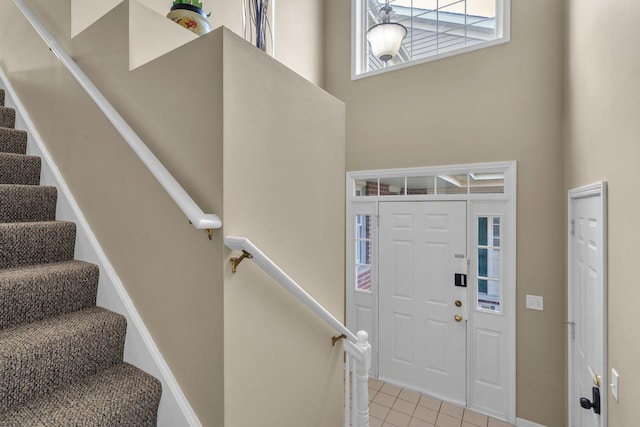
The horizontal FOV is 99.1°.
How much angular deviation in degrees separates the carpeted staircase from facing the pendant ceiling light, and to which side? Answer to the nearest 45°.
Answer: approximately 45° to its left

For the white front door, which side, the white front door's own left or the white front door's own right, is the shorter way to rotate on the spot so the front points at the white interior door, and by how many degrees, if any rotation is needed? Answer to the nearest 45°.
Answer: approximately 90° to the white front door's own left

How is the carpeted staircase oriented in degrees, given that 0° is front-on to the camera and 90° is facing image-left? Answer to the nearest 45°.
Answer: approximately 315°

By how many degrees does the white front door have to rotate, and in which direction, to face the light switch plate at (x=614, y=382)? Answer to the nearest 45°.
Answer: approximately 90° to its left
